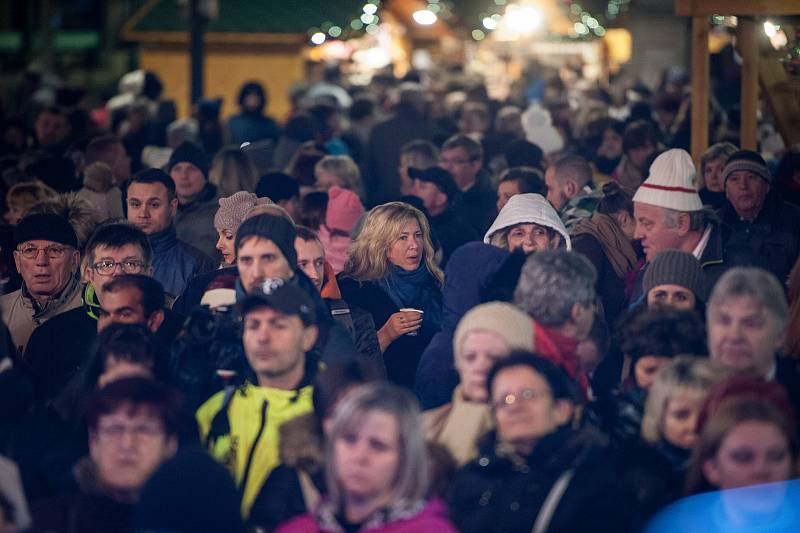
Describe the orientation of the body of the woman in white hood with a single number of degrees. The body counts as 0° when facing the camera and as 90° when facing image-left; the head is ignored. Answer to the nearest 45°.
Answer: approximately 0°

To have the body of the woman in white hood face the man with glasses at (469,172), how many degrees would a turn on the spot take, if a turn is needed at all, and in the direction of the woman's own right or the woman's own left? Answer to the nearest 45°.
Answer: approximately 180°

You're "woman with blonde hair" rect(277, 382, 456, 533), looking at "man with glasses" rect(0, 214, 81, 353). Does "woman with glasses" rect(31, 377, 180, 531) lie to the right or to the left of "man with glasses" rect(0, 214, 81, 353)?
left

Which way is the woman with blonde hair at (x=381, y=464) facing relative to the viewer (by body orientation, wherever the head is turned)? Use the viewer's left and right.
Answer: facing the viewer and to the left of the viewer

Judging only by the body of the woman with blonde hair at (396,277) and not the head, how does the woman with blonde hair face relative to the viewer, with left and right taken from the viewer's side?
facing the viewer and to the right of the viewer

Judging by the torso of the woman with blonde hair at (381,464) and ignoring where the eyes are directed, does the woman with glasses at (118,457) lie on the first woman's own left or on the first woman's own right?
on the first woman's own right

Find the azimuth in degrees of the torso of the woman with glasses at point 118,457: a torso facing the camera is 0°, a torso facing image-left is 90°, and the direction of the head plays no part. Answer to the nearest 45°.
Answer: approximately 0°

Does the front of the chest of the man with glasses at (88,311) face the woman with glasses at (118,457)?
yes

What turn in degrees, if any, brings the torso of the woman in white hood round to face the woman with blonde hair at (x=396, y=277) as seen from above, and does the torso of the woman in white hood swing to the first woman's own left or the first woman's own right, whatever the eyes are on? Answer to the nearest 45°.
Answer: approximately 90° to the first woman's own right

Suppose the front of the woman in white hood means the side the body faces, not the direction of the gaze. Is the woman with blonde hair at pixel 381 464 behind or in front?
in front
